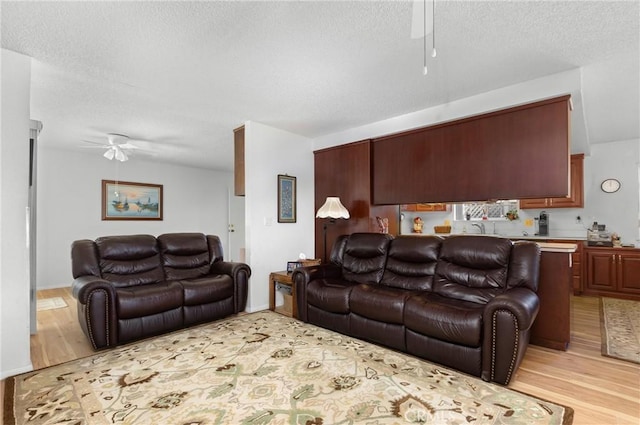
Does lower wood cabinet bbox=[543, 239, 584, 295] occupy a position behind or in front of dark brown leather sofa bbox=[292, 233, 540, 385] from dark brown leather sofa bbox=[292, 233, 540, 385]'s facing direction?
behind

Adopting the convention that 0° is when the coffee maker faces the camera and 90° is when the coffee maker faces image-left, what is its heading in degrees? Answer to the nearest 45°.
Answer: approximately 0°

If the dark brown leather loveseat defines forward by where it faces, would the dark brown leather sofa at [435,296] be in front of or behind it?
in front

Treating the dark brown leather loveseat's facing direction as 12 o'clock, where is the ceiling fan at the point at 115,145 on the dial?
The ceiling fan is roughly at 7 o'clock from the dark brown leather loveseat.

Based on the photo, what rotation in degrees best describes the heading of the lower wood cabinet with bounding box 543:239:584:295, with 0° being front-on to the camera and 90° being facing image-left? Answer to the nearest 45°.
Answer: approximately 0°
